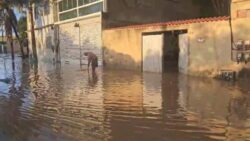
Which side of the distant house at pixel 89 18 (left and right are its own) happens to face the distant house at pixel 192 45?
left

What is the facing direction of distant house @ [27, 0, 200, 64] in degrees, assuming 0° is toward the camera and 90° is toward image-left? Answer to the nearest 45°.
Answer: approximately 45°
